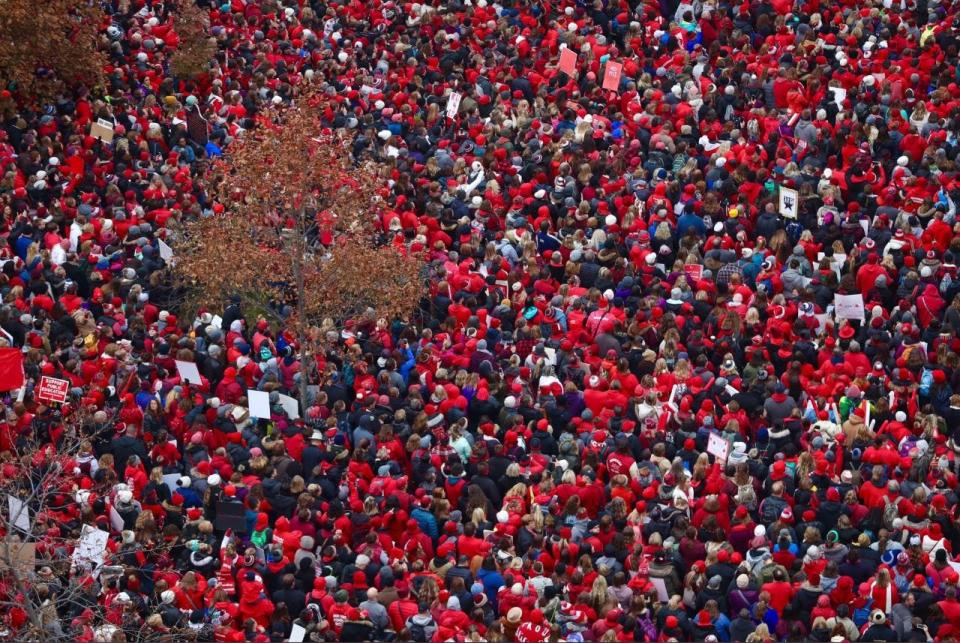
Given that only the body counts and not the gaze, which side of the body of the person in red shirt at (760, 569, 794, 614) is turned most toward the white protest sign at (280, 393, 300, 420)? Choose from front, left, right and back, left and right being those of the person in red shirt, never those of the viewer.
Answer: left

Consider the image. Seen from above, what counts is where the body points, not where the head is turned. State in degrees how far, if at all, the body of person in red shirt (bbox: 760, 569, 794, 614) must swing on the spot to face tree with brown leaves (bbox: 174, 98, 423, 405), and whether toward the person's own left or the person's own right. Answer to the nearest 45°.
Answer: approximately 90° to the person's own left

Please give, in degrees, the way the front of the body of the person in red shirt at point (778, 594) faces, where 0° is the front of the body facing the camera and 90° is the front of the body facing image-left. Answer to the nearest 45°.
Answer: approximately 180°
